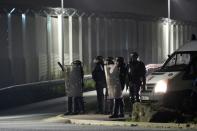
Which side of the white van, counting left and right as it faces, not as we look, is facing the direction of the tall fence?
right

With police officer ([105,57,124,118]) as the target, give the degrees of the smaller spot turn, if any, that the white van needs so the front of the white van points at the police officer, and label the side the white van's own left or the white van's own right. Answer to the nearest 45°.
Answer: approximately 45° to the white van's own right

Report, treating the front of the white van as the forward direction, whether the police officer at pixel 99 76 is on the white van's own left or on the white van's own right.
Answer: on the white van's own right

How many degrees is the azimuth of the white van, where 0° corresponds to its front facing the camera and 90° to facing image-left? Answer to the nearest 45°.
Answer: approximately 45°
